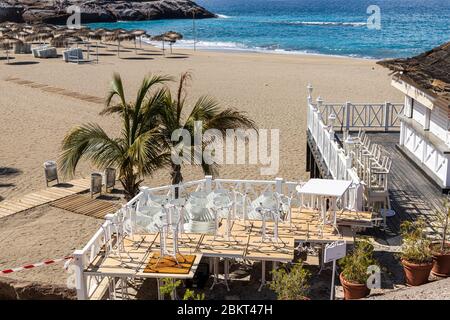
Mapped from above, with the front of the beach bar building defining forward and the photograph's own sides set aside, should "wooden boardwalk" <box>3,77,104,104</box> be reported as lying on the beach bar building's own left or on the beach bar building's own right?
on the beach bar building's own right

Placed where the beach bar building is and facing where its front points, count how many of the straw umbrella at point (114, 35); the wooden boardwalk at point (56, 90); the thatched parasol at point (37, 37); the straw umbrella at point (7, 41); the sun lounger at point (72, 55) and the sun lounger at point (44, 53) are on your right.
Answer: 6

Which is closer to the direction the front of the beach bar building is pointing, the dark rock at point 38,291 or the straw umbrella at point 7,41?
the dark rock

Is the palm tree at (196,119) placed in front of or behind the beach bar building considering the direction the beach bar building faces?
in front

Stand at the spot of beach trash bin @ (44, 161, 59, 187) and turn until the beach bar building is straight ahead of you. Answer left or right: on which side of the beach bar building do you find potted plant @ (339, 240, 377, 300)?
right

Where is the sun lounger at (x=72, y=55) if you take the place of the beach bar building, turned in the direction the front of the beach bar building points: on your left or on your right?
on your right

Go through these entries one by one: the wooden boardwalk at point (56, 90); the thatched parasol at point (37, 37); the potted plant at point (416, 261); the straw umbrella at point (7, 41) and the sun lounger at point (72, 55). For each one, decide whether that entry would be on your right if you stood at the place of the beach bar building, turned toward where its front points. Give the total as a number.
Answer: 4

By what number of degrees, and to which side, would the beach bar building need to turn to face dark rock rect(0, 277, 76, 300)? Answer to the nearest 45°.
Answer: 0° — it already faces it

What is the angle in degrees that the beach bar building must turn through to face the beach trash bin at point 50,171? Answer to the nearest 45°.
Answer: approximately 45° to its right

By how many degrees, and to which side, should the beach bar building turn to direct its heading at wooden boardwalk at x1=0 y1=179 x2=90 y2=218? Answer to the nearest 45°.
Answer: approximately 45° to its right

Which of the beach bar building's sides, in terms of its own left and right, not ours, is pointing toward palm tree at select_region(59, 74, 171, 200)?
front

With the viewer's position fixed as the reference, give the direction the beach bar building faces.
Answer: facing the viewer and to the left of the viewer

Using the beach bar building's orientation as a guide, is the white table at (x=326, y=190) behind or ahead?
ahead

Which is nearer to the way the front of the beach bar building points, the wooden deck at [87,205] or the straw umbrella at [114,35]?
the wooden deck

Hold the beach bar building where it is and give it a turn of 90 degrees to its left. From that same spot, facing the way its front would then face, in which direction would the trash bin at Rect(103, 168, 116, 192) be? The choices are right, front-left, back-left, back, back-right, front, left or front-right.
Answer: back-right
